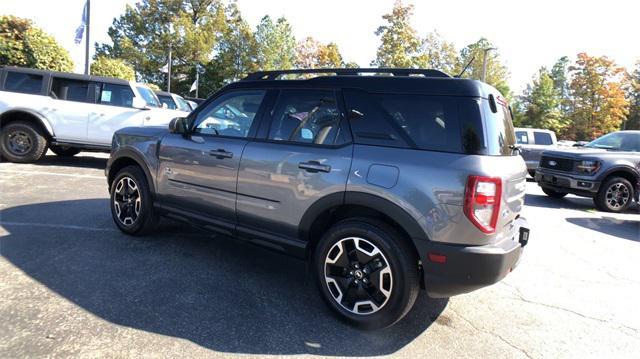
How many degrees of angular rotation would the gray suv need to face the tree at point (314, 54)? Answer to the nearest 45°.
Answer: approximately 45° to its right

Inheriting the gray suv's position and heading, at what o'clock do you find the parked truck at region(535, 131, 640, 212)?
The parked truck is roughly at 3 o'clock from the gray suv.

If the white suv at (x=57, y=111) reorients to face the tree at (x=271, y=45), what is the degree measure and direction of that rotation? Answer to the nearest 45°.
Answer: approximately 90° to its left

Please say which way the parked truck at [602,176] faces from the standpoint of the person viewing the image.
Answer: facing the viewer and to the left of the viewer

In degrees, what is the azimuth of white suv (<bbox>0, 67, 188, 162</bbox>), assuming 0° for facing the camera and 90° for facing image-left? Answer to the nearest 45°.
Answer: approximately 315°

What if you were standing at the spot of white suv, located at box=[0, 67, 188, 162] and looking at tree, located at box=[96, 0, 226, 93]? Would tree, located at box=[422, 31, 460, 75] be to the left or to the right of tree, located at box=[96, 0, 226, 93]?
right

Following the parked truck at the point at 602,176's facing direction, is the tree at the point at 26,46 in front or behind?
in front

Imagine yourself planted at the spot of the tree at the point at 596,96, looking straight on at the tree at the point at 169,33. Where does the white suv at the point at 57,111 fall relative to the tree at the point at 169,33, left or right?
left

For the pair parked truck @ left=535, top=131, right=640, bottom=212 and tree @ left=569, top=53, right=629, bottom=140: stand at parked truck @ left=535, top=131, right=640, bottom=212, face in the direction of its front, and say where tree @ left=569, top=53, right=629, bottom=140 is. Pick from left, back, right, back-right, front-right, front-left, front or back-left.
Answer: back-right

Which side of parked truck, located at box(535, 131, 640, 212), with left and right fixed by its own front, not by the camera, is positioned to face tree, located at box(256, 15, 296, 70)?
right

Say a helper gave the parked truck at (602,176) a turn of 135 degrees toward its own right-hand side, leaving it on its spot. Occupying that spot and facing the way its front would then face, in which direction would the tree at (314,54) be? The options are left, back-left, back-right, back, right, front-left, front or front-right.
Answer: front-left

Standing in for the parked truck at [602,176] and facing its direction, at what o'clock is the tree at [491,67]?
The tree is roughly at 4 o'clock from the parked truck.

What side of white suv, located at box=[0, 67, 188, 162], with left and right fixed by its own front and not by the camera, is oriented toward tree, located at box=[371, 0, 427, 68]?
left

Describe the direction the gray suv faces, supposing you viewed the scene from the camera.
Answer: facing away from the viewer and to the left of the viewer

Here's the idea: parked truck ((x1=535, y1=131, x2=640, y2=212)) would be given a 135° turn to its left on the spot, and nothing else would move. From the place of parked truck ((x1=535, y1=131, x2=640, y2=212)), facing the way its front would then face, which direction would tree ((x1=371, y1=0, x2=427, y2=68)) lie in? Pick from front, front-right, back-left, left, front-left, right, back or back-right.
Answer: back-left

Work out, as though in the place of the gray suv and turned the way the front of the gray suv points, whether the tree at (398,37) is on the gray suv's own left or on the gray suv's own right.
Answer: on the gray suv's own right

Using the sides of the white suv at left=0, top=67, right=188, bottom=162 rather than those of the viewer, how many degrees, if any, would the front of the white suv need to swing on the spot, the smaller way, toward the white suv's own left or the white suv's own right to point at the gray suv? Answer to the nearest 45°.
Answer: approximately 45° to the white suv's own right

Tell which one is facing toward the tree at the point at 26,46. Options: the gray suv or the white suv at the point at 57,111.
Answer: the gray suv

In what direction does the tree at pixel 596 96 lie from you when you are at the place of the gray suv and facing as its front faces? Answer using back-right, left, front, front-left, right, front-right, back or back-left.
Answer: right
